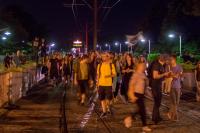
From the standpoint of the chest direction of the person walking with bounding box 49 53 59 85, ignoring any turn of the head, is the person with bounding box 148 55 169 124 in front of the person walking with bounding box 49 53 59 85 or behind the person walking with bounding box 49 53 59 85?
in front

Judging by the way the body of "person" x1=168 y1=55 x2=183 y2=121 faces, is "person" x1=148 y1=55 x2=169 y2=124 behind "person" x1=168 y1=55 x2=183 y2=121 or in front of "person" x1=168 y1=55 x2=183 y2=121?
in front

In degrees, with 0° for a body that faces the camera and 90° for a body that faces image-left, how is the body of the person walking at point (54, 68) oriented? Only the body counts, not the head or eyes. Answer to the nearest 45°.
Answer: approximately 0°

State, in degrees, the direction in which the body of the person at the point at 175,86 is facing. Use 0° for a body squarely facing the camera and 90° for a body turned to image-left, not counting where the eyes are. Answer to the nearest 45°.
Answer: approximately 45°

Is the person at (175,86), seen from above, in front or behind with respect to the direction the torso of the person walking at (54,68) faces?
in front
